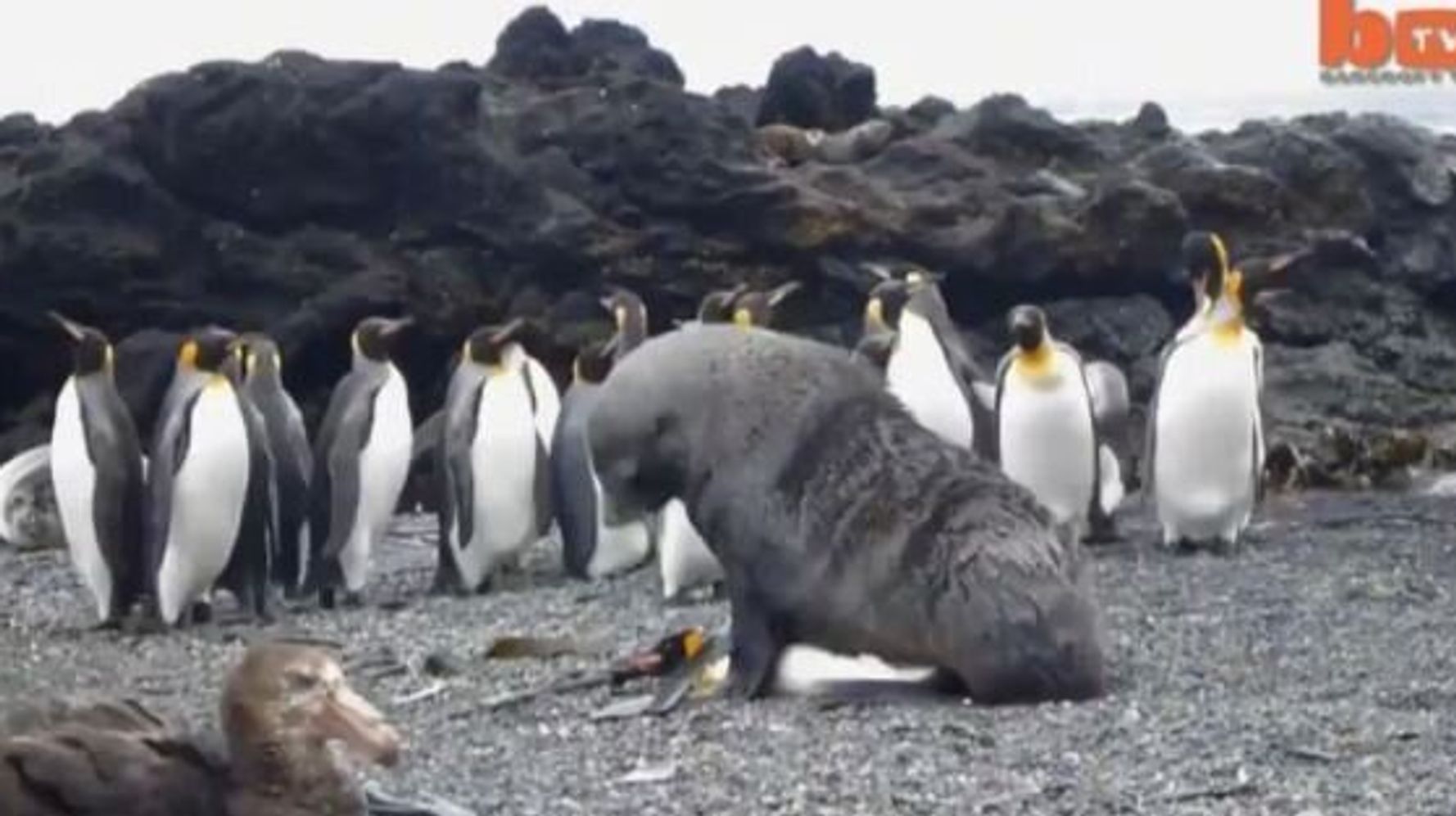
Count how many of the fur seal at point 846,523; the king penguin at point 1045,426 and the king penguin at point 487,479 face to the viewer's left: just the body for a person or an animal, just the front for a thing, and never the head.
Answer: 1

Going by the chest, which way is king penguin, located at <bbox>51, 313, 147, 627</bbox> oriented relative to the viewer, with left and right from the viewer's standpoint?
facing to the left of the viewer

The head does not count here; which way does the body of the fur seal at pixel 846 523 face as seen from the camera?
to the viewer's left

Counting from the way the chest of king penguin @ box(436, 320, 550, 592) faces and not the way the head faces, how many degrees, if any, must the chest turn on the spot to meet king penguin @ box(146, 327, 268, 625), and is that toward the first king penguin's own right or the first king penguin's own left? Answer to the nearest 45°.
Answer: approximately 90° to the first king penguin's own right

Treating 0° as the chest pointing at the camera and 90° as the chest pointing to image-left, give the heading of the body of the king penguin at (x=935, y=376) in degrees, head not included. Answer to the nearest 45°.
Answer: approximately 45°

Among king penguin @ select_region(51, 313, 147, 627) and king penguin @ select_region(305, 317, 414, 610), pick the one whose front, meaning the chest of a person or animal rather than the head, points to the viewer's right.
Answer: king penguin @ select_region(305, 317, 414, 610)

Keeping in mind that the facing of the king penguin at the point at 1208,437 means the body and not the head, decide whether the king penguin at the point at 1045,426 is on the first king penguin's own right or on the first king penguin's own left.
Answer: on the first king penguin's own right

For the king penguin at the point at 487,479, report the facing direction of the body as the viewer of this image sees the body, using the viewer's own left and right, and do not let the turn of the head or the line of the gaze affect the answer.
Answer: facing the viewer and to the right of the viewer

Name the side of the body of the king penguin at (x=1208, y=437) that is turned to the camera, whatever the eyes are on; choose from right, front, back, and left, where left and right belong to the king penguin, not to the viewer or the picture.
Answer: front

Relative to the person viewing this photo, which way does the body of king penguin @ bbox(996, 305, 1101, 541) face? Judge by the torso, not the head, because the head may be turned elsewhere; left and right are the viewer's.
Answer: facing the viewer

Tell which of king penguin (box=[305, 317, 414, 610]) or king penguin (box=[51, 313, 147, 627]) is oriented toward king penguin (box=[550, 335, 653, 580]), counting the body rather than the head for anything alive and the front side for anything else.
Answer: king penguin (box=[305, 317, 414, 610])
